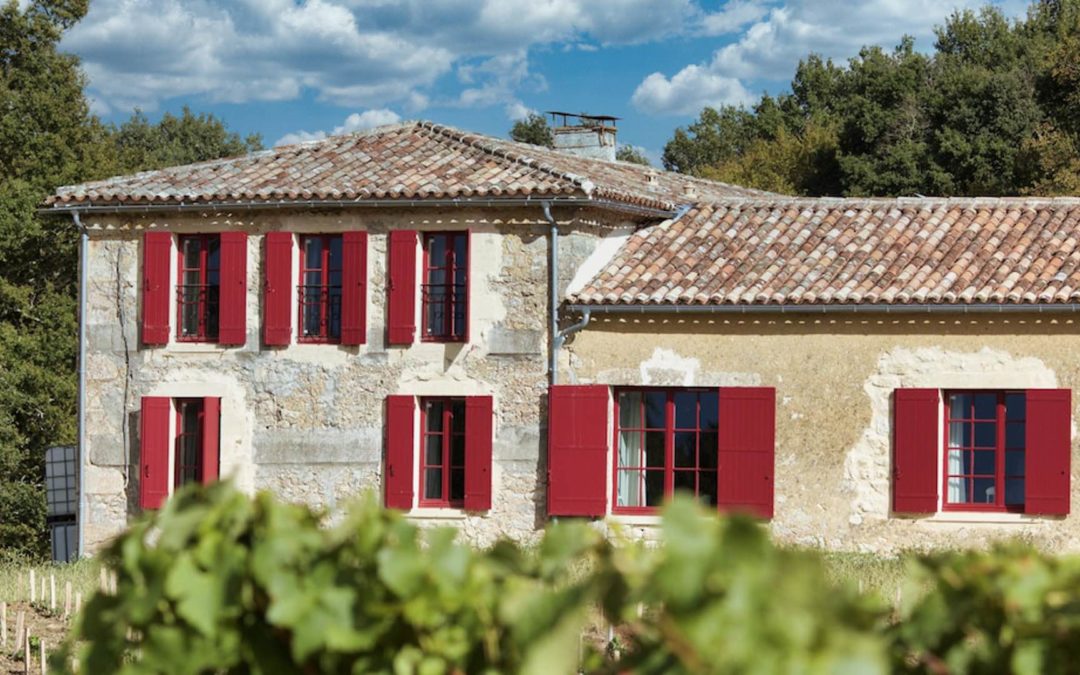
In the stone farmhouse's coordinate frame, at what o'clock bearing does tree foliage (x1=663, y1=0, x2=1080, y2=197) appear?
The tree foliage is roughly at 7 o'clock from the stone farmhouse.

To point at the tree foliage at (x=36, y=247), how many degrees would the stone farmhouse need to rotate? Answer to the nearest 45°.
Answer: approximately 135° to its right

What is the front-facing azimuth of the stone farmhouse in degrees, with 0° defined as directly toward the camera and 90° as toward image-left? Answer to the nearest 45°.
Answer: approximately 0°
